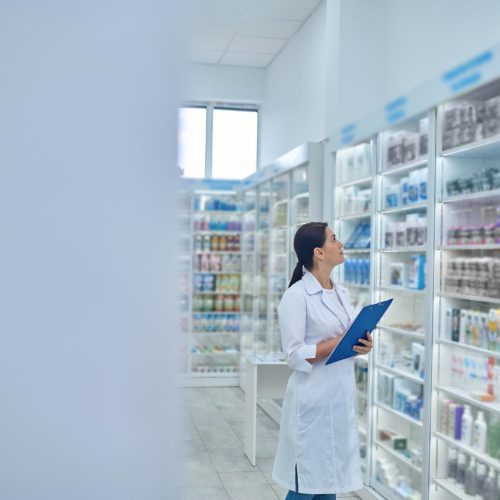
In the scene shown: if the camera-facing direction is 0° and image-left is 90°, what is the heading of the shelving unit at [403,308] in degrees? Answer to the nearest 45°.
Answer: approximately 45°

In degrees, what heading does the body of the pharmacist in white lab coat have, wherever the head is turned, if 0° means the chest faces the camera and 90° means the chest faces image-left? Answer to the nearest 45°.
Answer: approximately 315°

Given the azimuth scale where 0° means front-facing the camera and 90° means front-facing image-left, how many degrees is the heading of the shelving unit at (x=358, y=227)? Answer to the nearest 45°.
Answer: approximately 45°

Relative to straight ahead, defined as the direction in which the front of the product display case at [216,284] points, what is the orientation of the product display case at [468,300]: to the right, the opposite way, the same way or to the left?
to the right

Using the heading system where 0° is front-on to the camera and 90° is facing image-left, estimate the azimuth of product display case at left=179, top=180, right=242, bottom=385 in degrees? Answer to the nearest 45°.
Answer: approximately 0°

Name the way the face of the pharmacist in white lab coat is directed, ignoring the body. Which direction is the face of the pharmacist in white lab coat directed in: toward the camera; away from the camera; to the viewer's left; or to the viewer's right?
to the viewer's right

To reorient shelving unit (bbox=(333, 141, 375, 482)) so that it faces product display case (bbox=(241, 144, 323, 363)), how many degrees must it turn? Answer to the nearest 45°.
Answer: approximately 135° to its right

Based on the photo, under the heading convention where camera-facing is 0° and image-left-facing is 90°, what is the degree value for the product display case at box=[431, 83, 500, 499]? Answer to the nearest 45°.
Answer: approximately 45°

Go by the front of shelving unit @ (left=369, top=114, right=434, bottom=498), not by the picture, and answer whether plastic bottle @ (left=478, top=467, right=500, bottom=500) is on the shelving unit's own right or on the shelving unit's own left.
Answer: on the shelving unit's own left

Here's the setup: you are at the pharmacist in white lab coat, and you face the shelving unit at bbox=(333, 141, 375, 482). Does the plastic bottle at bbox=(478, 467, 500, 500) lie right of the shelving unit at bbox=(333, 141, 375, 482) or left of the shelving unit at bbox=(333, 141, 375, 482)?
right

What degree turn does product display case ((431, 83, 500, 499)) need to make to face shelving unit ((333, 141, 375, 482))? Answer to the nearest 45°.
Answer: approximately 90° to its right
